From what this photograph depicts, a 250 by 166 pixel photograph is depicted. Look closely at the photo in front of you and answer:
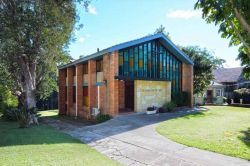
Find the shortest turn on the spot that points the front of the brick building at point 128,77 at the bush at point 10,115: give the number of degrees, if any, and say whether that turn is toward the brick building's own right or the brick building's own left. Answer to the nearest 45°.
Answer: approximately 135° to the brick building's own right

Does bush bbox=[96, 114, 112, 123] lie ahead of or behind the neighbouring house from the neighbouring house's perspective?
ahead

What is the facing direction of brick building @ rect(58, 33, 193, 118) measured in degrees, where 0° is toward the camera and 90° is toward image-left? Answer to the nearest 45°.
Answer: approximately 315°

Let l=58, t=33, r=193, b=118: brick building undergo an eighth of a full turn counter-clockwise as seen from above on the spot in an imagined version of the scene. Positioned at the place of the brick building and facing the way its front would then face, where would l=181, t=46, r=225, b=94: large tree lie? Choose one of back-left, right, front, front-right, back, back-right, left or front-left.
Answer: front-left

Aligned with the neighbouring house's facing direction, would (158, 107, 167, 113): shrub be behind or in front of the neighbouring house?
in front

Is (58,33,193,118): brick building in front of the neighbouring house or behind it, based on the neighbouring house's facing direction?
in front

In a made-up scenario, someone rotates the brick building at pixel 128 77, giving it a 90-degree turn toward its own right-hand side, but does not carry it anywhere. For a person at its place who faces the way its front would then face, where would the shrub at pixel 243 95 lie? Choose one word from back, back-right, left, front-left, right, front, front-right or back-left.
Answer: back

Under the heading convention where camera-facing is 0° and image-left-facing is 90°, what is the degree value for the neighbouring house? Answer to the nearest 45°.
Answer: approximately 0°

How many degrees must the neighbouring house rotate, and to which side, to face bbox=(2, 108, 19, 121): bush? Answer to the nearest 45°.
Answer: approximately 45° to its right

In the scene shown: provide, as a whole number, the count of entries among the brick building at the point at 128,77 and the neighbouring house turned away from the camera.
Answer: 0
